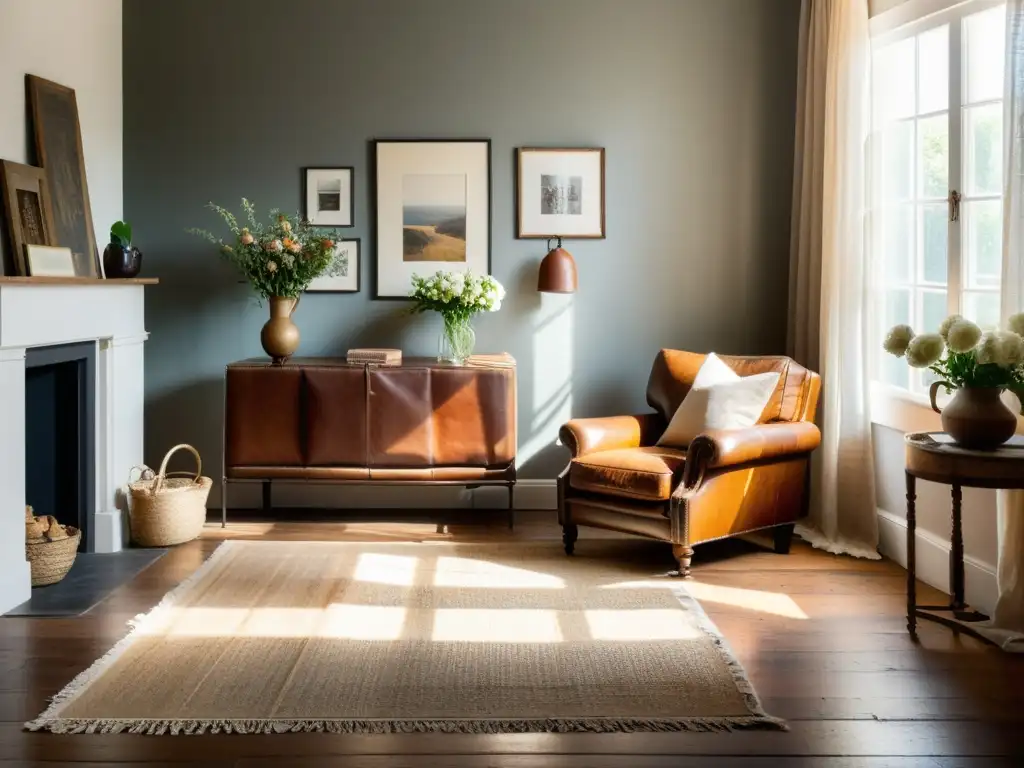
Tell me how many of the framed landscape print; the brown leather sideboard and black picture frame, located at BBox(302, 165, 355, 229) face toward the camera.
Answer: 3

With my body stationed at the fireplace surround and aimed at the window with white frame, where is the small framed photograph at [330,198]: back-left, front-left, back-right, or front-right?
front-left

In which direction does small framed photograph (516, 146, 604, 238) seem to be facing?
toward the camera

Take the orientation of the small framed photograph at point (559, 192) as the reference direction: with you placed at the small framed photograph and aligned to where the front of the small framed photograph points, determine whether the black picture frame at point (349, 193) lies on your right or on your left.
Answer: on your right

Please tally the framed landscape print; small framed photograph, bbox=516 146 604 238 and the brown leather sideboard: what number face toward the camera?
3

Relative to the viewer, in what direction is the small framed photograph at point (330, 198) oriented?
toward the camera

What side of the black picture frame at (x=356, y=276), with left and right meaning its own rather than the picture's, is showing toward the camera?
front

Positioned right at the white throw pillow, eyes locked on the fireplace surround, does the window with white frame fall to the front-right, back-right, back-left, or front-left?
back-left

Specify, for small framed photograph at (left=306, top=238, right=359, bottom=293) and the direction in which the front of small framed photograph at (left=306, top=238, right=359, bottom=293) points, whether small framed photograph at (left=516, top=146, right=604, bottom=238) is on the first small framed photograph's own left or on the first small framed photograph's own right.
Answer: on the first small framed photograph's own left

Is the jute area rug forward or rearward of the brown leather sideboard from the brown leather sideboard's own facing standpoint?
forward

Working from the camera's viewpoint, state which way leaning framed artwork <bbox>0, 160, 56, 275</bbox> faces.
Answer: facing the viewer and to the right of the viewer
